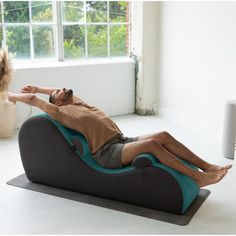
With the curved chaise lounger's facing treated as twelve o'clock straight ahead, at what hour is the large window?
The large window is roughly at 7 o'clock from the curved chaise lounger.

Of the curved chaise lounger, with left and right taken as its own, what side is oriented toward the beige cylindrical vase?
back

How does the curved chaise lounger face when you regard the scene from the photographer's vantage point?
facing the viewer and to the right of the viewer

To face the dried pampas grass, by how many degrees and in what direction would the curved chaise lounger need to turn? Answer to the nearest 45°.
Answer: approximately 180°
